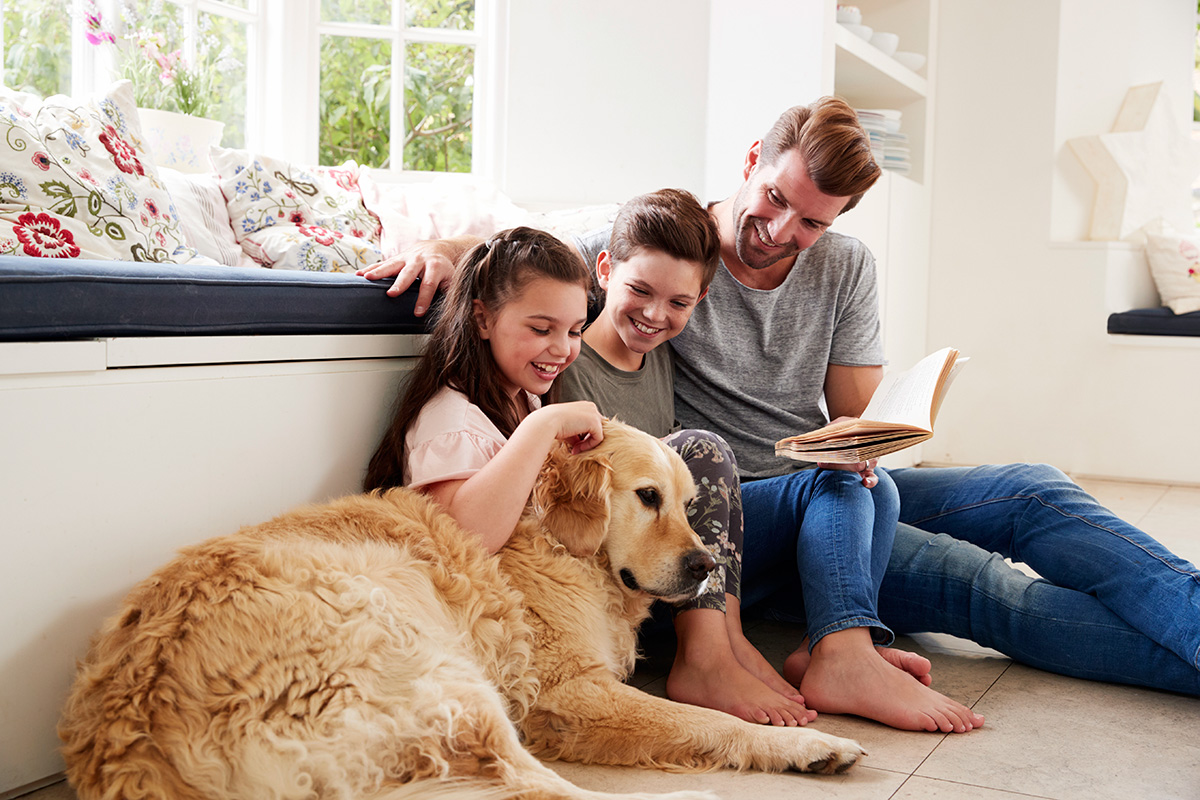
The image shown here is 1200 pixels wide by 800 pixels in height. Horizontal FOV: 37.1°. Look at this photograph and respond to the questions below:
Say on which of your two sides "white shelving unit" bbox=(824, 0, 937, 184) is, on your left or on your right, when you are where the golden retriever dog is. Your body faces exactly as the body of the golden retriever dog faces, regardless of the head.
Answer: on your left

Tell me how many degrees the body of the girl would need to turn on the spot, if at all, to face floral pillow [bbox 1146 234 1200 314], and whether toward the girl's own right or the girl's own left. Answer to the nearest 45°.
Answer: approximately 90° to the girl's own left

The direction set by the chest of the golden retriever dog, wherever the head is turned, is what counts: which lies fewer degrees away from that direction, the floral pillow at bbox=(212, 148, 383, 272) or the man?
the man

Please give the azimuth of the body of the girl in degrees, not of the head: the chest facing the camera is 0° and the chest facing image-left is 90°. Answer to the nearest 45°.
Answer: approximately 315°

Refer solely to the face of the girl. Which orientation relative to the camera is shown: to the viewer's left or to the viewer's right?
to the viewer's right

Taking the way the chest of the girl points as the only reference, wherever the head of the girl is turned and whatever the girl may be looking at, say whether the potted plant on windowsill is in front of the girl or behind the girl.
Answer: behind

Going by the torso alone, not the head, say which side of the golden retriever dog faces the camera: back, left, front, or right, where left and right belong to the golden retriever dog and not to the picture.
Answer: right

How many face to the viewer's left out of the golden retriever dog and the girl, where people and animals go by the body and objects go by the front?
0
